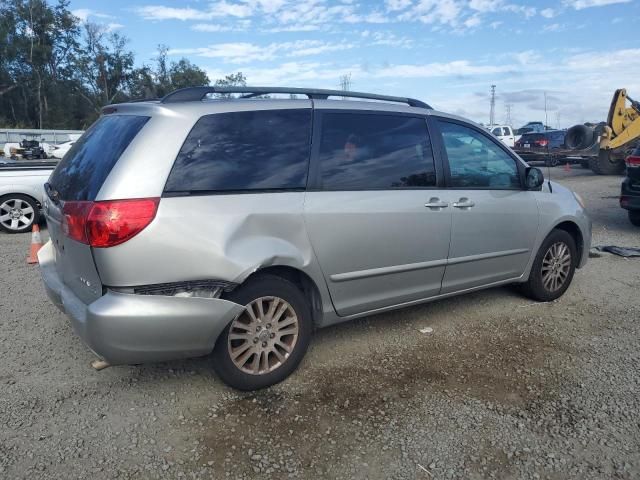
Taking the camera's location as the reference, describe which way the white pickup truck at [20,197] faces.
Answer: facing to the left of the viewer

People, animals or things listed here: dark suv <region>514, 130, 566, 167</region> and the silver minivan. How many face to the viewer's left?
0

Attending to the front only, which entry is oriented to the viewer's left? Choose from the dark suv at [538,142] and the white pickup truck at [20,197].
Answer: the white pickup truck

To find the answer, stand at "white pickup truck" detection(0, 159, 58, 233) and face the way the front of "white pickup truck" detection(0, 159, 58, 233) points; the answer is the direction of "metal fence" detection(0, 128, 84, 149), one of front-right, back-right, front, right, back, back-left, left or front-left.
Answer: right

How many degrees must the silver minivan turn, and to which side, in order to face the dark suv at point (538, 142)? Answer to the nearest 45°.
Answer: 0° — it already faces it

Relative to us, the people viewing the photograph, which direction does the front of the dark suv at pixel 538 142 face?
facing away from the viewer and to the right of the viewer

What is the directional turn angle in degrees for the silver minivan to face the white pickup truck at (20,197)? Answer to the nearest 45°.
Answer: approximately 90° to its left

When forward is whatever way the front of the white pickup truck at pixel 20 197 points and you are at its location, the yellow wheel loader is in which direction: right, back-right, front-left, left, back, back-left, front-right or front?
back

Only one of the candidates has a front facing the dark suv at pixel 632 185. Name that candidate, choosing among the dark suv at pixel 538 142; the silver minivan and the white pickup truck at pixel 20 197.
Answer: the silver minivan

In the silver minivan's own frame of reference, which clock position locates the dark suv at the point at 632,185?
The dark suv is roughly at 12 o'clock from the silver minivan.

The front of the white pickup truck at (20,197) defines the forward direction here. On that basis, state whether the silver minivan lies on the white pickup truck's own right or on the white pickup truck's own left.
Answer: on the white pickup truck's own left

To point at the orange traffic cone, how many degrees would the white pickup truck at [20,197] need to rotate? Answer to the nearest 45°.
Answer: approximately 90° to its left

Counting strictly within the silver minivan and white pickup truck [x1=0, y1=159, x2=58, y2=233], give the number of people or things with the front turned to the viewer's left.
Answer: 1

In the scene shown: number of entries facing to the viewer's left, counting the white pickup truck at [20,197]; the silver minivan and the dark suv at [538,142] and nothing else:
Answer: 1

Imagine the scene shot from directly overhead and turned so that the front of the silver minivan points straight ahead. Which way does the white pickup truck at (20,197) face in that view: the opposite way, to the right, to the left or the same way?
the opposite way
